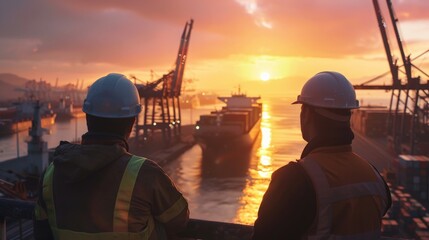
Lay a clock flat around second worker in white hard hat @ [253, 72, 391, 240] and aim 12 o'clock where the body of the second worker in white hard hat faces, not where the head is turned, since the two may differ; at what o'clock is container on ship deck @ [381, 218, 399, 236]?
The container on ship deck is roughly at 2 o'clock from the second worker in white hard hat.

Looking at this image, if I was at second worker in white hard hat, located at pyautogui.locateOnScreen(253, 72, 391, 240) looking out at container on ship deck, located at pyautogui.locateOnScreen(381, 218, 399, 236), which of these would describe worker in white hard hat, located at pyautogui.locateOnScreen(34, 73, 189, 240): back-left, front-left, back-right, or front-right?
back-left

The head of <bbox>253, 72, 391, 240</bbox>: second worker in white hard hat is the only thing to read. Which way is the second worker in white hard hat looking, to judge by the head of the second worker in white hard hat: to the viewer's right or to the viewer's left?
to the viewer's left

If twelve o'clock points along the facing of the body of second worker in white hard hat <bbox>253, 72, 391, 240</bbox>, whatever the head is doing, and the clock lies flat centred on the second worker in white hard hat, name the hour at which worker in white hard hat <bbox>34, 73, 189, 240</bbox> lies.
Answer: The worker in white hard hat is roughly at 10 o'clock from the second worker in white hard hat.

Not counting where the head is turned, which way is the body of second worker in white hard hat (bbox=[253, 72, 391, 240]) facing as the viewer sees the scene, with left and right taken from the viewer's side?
facing away from the viewer and to the left of the viewer

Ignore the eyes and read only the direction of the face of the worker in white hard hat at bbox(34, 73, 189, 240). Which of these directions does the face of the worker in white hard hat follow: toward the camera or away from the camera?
away from the camera
